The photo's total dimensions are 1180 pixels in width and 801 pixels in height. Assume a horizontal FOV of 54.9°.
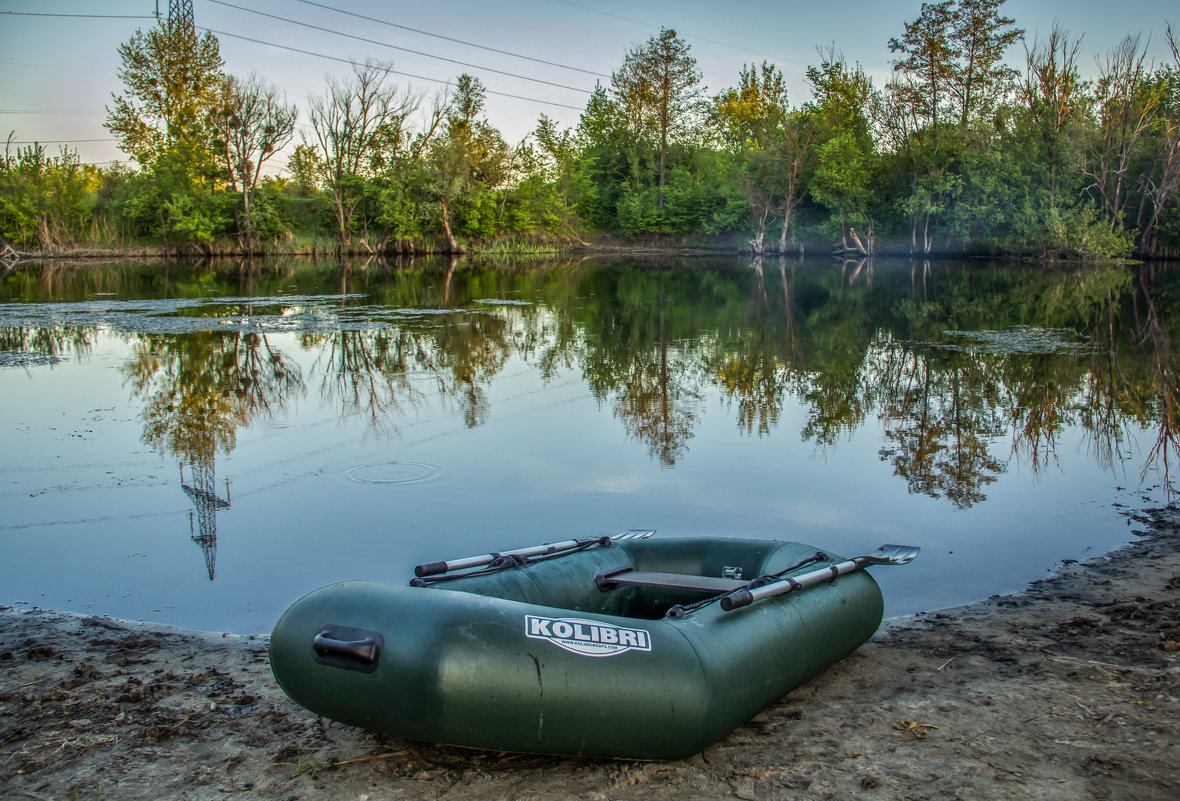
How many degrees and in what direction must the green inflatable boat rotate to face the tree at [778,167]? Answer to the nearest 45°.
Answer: approximately 135° to its right

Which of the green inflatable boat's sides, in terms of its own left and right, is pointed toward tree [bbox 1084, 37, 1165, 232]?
back

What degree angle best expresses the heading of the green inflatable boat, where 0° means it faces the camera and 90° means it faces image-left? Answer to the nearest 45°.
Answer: approximately 45°

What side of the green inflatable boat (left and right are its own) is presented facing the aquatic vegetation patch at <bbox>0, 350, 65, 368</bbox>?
right

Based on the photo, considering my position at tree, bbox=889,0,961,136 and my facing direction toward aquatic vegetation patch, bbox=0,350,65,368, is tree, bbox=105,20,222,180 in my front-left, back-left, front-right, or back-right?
front-right

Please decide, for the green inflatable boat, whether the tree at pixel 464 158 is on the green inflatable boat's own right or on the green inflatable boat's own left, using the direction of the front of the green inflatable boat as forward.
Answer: on the green inflatable boat's own right

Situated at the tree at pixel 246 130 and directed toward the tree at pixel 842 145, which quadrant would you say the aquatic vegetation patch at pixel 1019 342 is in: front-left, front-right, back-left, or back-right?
front-right

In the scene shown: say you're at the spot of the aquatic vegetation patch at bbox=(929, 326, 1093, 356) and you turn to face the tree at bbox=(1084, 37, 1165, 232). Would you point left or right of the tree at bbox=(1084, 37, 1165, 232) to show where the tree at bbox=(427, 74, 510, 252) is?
left
